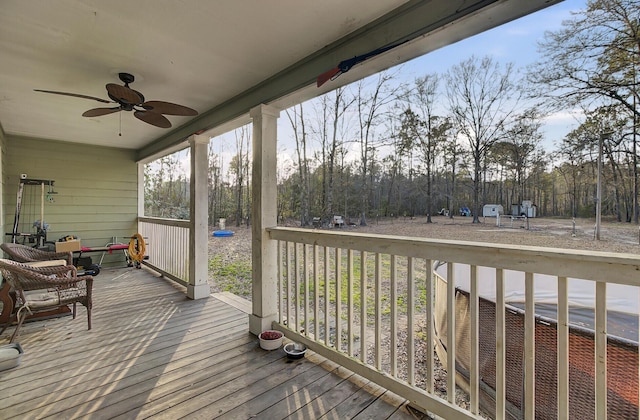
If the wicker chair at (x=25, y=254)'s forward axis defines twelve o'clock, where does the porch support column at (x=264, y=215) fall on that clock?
The porch support column is roughly at 2 o'clock from the wicker chair.

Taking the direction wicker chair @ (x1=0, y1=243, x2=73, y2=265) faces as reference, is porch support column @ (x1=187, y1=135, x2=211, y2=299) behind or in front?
in front

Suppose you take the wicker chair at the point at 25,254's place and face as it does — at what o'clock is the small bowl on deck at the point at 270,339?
The small bowl on deck is roughly at 2 o'clock from the wicker chair.

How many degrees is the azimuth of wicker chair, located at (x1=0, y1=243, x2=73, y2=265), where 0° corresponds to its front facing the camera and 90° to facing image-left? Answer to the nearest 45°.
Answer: approximately 270°

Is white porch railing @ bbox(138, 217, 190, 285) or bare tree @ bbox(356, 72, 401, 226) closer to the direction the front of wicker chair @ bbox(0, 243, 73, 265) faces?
the white porch railing

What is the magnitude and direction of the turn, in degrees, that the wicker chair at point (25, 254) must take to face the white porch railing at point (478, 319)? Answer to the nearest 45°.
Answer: approximately 90° to its right
